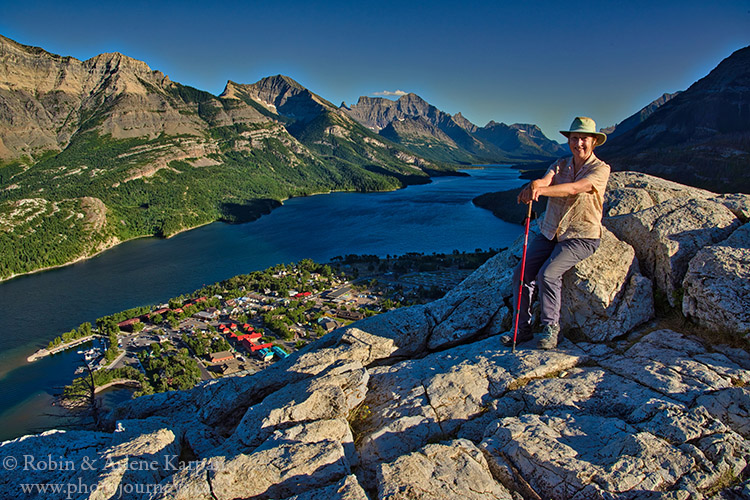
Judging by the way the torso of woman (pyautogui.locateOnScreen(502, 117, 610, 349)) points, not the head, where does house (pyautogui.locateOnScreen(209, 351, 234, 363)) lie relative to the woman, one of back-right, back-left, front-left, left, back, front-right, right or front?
right

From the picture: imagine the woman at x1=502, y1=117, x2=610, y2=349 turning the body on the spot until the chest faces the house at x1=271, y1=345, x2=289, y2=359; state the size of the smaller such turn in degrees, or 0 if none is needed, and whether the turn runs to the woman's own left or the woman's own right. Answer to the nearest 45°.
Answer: approximately 90° to the woman's own right

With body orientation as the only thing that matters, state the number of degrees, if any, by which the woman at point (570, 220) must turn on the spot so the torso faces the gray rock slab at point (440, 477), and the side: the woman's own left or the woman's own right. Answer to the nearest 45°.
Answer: approximately 45° to the woman's own left

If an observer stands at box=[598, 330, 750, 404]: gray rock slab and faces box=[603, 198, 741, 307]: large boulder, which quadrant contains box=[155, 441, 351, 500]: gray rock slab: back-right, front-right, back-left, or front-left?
back-left

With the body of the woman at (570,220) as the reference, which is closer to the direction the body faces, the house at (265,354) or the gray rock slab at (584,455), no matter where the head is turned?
the gray rock slab

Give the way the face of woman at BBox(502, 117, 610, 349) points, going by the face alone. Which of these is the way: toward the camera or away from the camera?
toward the camera

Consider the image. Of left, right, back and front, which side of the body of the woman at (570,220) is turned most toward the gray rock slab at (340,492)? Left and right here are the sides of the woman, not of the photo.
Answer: front

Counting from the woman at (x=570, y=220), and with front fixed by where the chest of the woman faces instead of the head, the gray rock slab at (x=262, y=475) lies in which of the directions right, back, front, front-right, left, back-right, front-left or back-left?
front

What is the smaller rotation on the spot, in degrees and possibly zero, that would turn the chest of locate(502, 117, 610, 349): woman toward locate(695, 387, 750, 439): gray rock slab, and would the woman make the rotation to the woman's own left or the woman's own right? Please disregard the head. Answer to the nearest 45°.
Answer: approximately 90° to the woman's own left

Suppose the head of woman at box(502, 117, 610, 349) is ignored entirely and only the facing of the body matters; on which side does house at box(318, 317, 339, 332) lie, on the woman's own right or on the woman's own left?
on the woman's own right

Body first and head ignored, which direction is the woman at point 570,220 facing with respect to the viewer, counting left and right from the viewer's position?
facing the viewer and to the left of the viewer

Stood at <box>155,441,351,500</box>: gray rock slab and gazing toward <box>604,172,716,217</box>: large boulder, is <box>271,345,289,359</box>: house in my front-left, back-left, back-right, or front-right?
front-left
